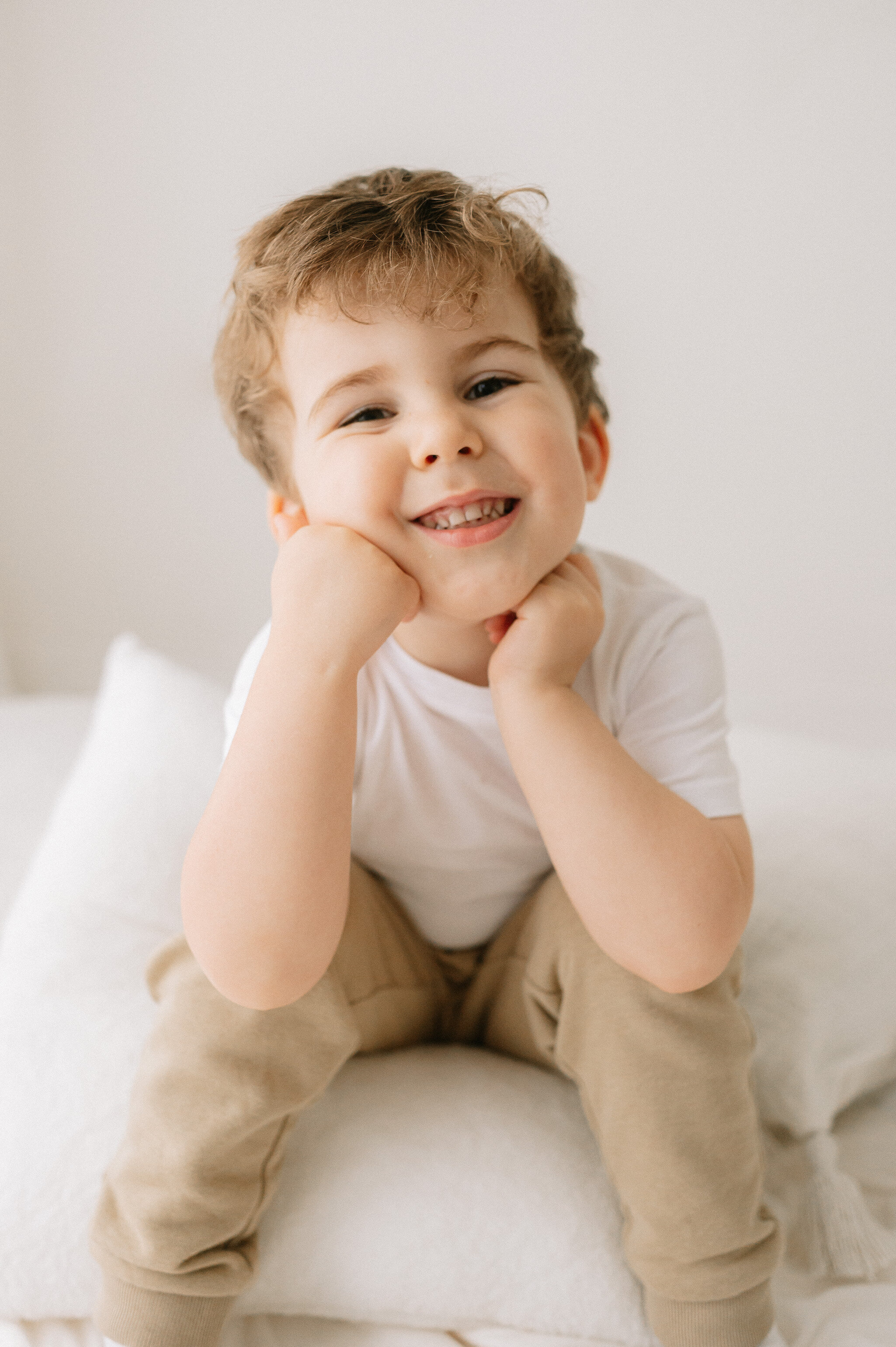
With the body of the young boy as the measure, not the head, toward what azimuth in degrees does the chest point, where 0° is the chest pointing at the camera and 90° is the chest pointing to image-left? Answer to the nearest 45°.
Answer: approximately 0°

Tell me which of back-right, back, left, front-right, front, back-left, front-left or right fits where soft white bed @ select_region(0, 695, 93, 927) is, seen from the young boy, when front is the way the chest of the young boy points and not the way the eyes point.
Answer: back-right
